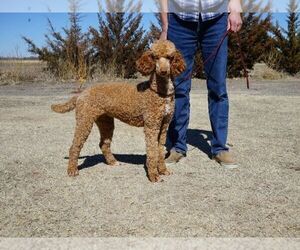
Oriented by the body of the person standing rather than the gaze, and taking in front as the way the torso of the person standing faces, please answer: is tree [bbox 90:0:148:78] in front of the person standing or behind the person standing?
behind

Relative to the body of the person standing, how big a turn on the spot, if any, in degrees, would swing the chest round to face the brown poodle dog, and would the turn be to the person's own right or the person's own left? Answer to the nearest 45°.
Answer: approximately 45° to the person's own right

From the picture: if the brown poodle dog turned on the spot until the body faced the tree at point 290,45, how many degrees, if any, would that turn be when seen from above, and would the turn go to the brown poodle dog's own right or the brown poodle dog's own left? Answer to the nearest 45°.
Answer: approximately 90° to the brown poodle dog's own left

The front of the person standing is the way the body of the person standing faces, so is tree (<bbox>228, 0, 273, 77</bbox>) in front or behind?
behind

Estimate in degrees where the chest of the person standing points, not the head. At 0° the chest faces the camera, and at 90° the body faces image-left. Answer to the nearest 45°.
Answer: approximately 0°

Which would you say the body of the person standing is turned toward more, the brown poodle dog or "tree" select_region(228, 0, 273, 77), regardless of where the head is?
the brown poodle dog

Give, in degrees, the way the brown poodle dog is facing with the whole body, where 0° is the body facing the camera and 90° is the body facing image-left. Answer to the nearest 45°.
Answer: approximately 315°

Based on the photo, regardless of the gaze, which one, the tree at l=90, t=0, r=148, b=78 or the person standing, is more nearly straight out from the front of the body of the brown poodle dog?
the person standing

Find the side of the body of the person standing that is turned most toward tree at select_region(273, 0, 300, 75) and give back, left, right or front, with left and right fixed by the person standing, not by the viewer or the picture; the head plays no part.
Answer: back
